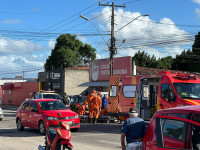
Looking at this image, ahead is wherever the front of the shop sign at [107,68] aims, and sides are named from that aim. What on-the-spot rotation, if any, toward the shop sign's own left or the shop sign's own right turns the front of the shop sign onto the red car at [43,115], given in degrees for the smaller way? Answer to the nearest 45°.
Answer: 0° — it already faces it

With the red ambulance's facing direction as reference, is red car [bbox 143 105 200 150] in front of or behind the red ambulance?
in front

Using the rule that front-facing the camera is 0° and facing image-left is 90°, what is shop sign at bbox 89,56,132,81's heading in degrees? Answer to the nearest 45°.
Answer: approximately 0°

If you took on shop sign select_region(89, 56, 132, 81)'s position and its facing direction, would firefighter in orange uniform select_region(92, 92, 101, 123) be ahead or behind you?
ahead

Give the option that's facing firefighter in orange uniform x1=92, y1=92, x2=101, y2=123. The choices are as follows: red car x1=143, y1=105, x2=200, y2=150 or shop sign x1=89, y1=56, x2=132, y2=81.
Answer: the shop sign
